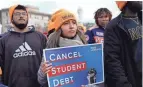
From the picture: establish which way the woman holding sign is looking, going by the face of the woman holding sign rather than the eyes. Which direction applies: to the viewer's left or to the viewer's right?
to the viewer's right

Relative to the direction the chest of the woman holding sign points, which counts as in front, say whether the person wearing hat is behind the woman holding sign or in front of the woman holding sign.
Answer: behind

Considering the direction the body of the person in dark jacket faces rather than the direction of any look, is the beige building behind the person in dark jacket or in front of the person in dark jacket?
behind

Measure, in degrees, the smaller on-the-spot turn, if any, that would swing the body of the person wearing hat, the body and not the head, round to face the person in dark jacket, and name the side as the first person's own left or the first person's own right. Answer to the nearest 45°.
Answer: approximately 45° to the first person's own left

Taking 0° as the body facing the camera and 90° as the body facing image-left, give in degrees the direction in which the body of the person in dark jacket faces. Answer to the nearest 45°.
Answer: approximately 315°
